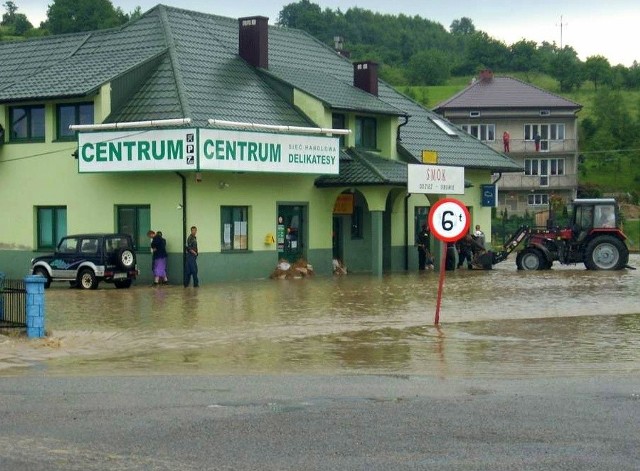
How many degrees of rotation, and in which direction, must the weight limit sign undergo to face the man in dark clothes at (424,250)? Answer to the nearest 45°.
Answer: approximately 180°

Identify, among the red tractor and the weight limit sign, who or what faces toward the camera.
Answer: the weight limit sign

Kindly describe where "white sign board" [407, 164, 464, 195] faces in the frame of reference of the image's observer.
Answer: facing the viewer

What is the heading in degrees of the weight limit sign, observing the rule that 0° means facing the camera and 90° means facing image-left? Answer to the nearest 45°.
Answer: approximately 0°

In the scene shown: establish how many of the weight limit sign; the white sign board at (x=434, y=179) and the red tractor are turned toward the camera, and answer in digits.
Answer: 2

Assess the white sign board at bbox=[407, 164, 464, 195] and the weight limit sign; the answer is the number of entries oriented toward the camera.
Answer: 2

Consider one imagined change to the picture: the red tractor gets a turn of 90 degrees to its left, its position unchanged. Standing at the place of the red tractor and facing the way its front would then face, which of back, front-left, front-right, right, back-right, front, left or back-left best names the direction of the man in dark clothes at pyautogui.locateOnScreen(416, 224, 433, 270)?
right

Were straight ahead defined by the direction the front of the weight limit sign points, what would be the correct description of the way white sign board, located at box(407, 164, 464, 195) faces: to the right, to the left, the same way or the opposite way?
the same way

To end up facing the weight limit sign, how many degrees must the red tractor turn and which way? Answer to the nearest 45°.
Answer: approximately 90° to its left

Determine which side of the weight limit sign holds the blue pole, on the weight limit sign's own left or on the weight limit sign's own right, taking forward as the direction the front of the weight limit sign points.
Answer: on the weight limit sign's own right

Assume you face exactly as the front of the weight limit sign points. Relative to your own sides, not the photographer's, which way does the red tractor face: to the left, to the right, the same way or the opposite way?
to the right

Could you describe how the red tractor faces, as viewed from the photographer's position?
facing to the left of the viewer
